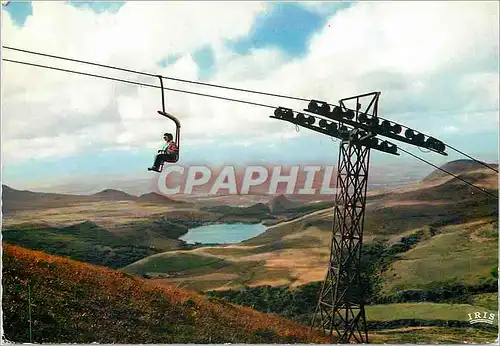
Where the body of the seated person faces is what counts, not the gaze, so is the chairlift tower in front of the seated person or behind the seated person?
behind

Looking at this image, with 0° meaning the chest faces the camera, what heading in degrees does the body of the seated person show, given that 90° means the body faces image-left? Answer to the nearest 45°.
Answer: approximately 90°
